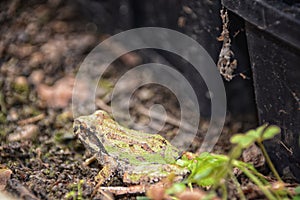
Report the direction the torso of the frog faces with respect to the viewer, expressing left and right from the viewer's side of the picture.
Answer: facing to the left of the viewer

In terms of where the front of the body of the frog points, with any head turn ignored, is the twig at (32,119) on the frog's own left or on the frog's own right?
on the frog's own right

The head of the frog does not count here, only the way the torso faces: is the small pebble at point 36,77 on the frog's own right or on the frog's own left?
on the frog's own right
